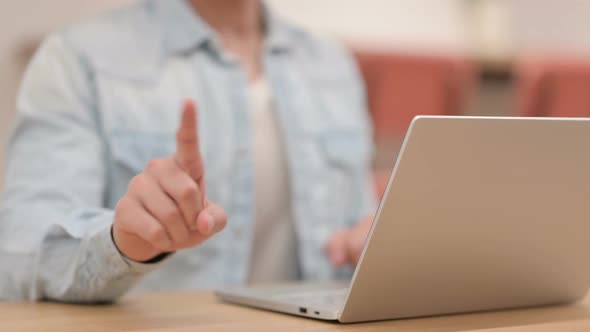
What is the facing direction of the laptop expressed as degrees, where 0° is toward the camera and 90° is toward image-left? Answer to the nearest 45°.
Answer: approximately 135°

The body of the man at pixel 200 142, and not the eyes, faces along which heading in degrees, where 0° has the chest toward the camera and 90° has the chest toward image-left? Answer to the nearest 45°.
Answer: approximately 315°

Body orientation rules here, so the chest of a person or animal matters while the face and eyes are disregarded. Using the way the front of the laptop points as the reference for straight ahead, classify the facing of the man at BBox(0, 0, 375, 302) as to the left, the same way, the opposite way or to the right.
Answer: the opposite way

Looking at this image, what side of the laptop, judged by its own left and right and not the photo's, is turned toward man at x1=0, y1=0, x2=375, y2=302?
front
